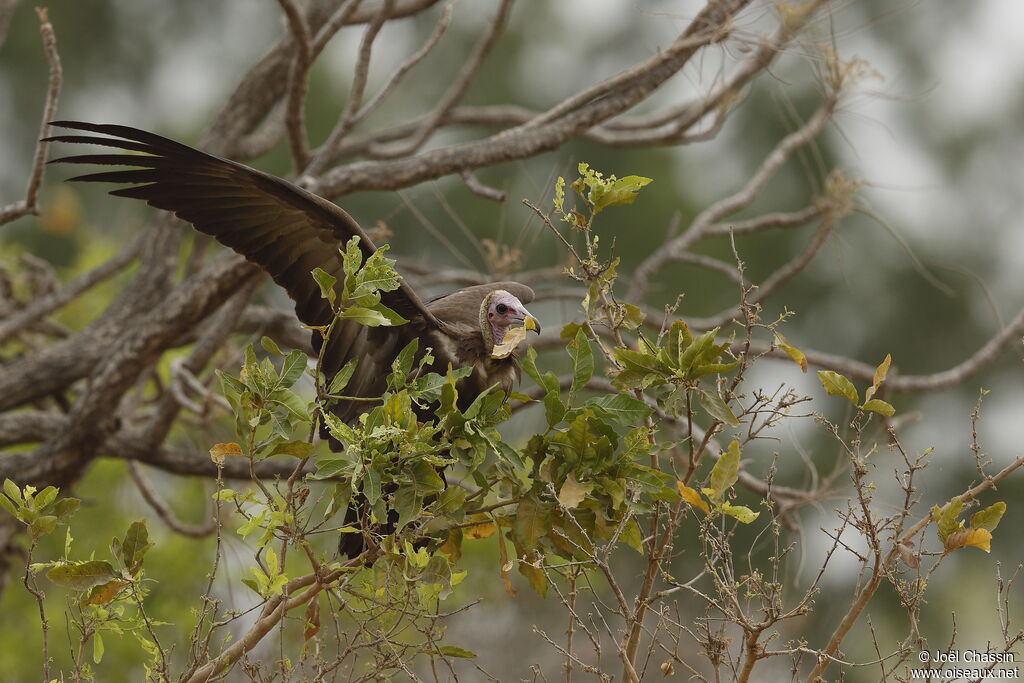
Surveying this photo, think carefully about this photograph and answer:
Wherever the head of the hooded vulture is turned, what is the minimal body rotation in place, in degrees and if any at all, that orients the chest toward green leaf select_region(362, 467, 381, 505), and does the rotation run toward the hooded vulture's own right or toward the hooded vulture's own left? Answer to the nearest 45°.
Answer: approximately 45° to the hooded vulture's own right

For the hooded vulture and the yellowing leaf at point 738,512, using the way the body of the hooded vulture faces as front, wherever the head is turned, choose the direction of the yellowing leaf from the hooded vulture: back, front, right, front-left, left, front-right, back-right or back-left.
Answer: front

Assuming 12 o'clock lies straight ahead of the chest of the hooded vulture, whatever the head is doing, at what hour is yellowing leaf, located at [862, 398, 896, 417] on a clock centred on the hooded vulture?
The yellowing leaf is roughly at 12 o'clock from the hooded vulture.

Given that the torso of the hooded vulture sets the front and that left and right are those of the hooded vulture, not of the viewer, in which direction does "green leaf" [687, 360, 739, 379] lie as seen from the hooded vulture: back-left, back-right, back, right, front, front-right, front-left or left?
front

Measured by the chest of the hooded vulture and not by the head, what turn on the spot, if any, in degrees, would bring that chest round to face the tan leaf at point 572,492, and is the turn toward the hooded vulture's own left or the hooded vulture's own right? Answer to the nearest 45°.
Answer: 0° — it already faces it

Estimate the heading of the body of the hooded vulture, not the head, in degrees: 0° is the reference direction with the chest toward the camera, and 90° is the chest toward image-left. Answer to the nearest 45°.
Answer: approximately 315°

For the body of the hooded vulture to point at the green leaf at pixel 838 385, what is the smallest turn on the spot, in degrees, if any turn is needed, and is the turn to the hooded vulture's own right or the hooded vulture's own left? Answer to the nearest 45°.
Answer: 0° — it already faces it

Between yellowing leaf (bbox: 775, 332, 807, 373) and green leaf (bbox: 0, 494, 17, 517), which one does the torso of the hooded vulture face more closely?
the yellowing leaf

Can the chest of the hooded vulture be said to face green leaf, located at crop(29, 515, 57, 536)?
no

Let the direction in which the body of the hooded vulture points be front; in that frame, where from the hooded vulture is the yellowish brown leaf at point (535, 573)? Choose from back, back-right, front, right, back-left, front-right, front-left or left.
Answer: front

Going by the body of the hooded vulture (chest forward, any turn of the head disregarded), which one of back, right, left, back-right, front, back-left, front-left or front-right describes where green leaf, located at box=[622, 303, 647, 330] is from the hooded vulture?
front

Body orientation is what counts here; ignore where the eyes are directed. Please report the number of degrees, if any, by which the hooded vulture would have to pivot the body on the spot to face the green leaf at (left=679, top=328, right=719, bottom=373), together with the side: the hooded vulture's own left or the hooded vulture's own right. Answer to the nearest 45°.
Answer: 0° — it already faces it
